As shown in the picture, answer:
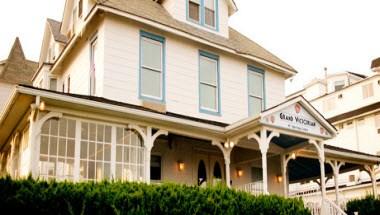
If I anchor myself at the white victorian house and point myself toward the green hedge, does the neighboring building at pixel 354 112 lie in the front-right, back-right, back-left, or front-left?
back-left

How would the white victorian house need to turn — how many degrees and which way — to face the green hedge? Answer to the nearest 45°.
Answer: approximately 45° to its right

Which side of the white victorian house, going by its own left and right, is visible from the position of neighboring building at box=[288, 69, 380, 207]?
left

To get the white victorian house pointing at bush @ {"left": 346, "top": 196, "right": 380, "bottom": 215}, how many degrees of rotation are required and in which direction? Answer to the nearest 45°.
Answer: approximately 45° to its left

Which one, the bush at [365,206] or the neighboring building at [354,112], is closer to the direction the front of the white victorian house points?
the bush

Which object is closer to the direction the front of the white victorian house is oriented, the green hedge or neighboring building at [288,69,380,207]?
the green hedge
